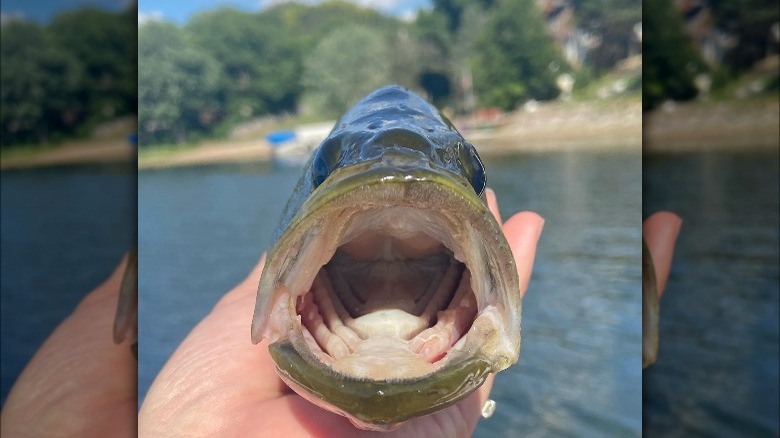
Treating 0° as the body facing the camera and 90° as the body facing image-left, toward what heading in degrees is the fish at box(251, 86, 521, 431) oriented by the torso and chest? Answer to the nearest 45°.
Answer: approximately 0°

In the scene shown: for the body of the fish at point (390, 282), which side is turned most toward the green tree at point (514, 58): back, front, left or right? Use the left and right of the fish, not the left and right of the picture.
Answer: back

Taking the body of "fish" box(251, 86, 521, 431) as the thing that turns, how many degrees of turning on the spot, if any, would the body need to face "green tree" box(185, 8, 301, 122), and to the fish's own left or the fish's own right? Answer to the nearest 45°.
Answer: approximately 180°

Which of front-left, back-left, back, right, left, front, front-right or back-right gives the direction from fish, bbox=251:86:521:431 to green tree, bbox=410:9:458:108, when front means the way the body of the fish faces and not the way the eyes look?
back

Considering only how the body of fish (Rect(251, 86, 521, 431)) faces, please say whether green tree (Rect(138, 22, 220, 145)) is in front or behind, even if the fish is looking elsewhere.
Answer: behind

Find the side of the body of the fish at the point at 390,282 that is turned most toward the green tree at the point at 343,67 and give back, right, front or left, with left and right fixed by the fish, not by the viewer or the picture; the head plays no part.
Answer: back
